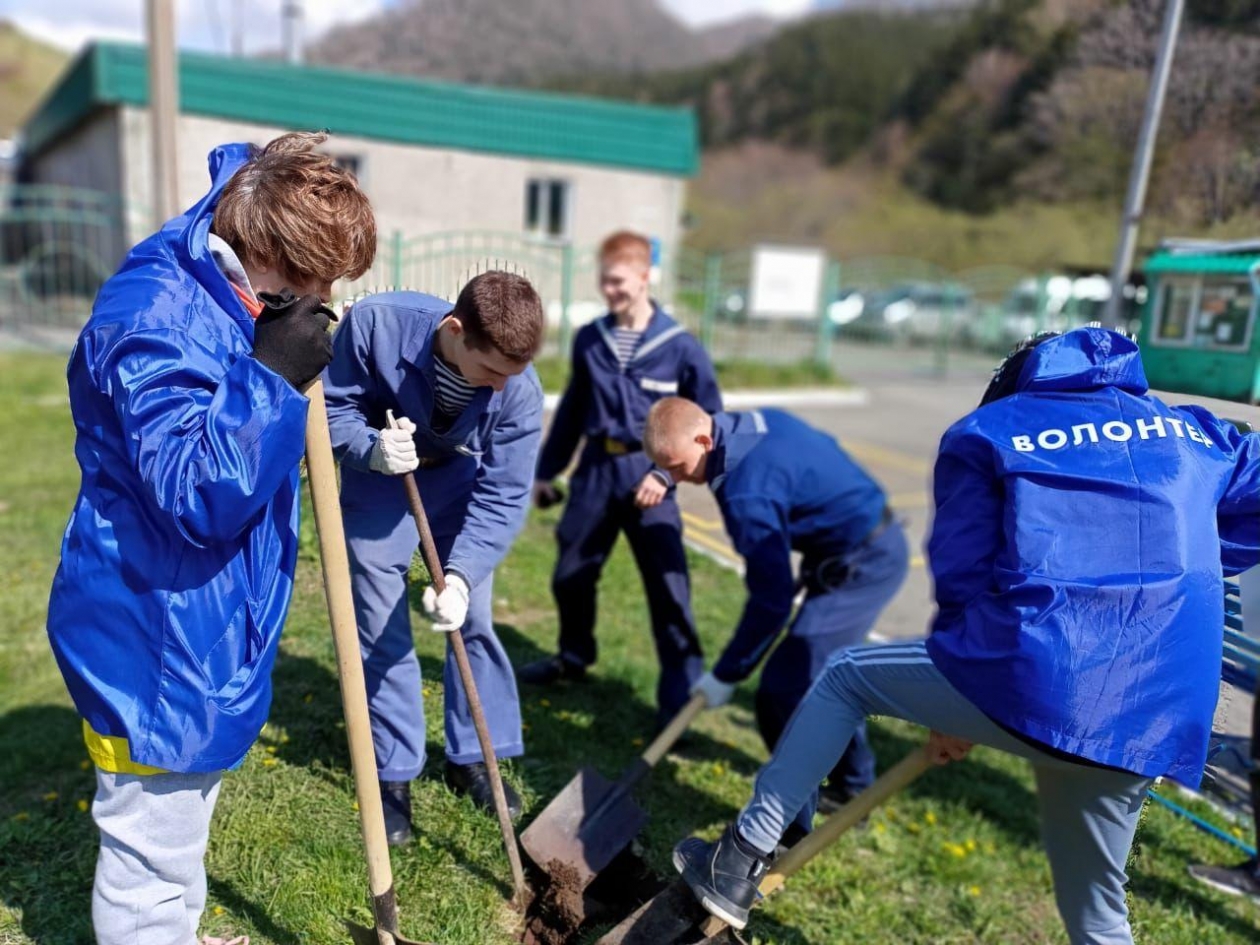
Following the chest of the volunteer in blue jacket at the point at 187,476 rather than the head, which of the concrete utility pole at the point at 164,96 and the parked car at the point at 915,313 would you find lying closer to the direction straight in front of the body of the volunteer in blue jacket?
the parked car

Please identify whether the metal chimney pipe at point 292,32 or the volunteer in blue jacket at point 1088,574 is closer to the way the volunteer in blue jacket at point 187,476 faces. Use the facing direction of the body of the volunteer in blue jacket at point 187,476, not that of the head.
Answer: the volunteer in blue jacket

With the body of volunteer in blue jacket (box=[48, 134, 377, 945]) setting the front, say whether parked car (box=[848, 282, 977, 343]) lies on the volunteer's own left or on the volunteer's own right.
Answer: on the volunteer's own left

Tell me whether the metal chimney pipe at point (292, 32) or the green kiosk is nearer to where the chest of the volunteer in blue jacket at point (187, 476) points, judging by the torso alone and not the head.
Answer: the green kiosk

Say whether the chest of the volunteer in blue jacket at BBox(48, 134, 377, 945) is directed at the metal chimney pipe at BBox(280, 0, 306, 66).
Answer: no

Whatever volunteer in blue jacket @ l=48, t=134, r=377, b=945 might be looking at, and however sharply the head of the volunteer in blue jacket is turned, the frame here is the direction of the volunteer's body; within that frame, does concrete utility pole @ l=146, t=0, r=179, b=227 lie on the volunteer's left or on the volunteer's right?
on the volunteer's left

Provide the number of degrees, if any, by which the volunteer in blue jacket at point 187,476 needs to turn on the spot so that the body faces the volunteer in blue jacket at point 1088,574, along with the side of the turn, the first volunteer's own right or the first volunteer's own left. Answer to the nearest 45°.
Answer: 0° — they already face them

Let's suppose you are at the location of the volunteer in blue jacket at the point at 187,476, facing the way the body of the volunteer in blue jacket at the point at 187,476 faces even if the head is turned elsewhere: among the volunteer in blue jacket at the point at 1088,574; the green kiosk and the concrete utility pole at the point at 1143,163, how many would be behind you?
0

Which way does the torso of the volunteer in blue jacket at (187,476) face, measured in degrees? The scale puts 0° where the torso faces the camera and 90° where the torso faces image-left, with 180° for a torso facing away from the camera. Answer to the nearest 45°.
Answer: approximately 270°

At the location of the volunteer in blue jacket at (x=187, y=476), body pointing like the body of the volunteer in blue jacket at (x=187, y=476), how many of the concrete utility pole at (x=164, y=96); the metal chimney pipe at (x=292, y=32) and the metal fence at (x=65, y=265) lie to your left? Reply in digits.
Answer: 3

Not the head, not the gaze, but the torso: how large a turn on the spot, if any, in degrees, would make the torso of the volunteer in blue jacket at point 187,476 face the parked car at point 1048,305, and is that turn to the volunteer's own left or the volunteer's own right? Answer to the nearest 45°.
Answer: approximately 45° to the volunteer's own left

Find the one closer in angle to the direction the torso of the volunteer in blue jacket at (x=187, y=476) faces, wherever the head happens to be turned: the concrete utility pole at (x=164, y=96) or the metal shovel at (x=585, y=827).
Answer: the metal shovel

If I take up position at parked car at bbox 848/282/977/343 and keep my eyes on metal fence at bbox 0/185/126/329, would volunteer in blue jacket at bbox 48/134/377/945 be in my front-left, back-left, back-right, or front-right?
front-left

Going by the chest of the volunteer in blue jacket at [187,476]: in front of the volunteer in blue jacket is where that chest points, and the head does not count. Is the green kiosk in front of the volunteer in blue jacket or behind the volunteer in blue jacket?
in front
